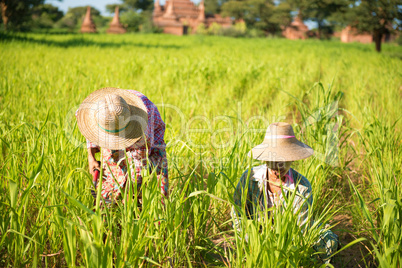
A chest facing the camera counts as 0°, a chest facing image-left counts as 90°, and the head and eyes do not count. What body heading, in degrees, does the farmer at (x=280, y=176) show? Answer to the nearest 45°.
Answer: approximately 0°

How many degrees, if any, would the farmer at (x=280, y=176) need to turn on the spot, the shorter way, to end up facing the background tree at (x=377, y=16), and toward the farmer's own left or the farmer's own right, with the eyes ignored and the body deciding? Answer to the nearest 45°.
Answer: approximately 180°

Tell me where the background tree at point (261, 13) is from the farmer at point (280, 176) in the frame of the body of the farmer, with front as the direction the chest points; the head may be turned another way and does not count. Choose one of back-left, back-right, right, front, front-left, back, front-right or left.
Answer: back

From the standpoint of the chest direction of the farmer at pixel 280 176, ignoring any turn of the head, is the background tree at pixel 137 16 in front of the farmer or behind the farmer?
behind

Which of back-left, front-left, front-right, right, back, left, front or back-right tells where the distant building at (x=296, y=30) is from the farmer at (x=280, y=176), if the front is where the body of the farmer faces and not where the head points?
back

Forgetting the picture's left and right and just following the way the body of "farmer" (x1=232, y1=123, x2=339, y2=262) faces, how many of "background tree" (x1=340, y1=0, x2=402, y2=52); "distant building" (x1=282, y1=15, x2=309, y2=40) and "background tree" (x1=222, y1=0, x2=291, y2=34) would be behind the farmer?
3
